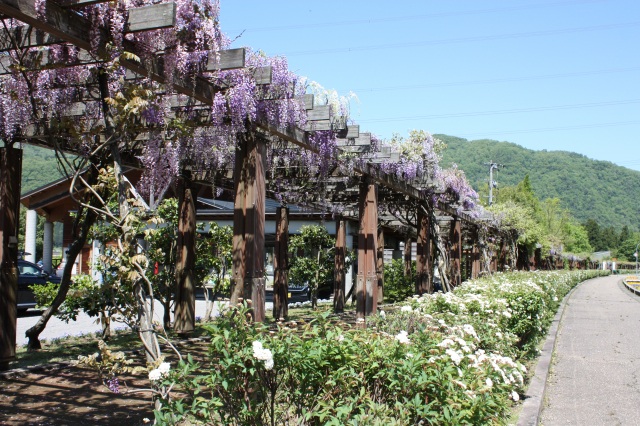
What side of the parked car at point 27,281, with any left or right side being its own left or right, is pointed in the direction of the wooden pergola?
right

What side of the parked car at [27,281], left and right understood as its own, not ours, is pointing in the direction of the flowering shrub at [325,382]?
right

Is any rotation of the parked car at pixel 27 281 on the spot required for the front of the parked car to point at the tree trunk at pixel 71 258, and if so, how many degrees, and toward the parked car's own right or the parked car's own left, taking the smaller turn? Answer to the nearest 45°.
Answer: approximately 90° to the parked car's own right

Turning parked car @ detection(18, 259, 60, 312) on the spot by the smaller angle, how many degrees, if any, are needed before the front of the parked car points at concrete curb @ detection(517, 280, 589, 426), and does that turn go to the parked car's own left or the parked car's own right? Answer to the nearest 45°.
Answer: approximately 45° to the parked car's own right

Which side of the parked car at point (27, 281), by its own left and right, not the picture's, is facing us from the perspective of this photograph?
right

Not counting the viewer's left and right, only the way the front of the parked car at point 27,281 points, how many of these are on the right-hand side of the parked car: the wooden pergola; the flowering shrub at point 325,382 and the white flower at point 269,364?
3

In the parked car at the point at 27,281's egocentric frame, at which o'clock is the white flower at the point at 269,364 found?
The white flower is roughly at 3 o'clock from the parked car.

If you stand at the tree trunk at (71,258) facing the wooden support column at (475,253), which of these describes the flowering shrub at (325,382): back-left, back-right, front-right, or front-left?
back-right
